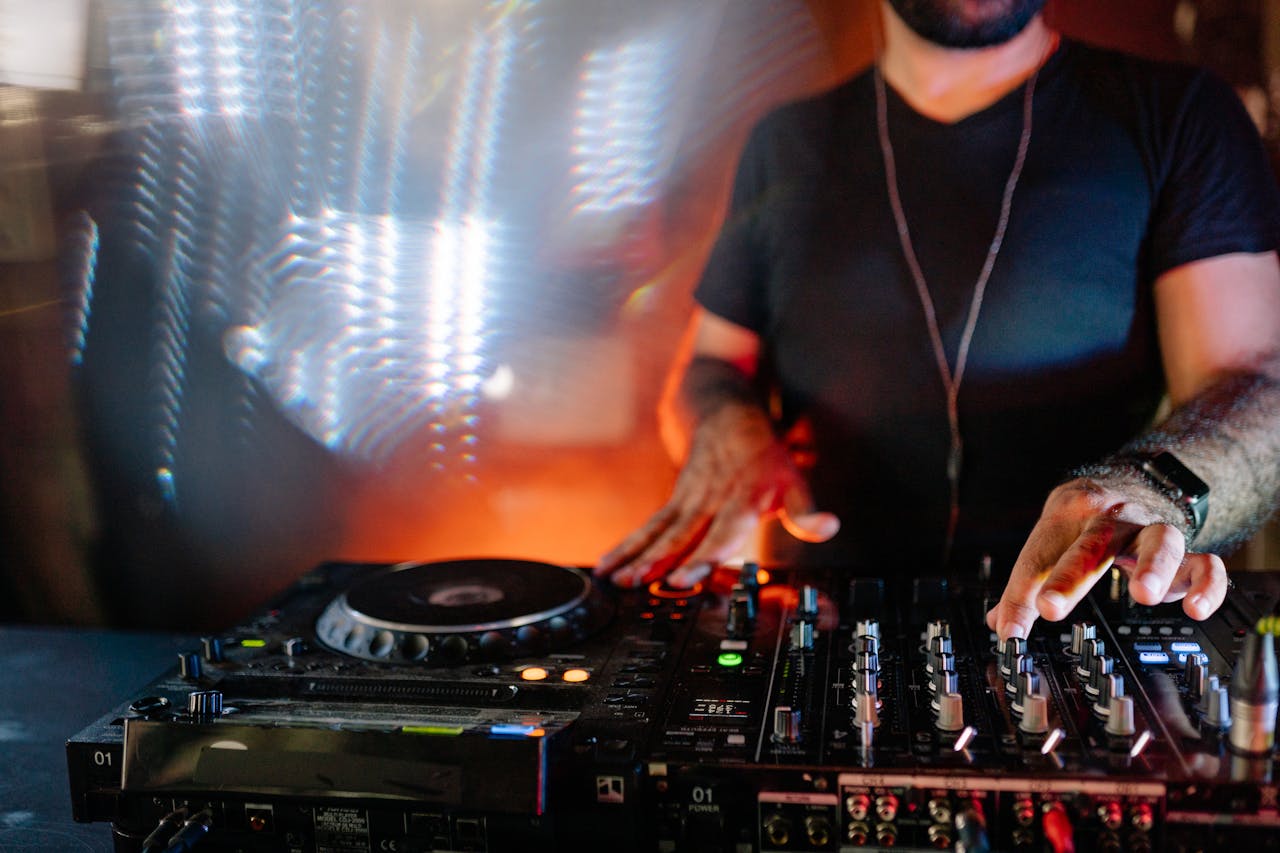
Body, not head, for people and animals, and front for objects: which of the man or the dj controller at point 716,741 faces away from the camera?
the dj controller

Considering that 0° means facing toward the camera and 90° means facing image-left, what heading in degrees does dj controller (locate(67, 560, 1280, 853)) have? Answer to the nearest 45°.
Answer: approximately 180°

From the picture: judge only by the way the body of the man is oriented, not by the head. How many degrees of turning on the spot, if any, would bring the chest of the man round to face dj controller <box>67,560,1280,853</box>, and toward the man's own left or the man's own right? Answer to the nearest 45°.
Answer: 0° — they already face it

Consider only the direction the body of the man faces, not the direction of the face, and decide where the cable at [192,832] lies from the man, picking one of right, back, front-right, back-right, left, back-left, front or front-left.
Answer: front-right

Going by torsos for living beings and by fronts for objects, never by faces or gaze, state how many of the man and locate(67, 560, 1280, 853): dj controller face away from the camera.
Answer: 1

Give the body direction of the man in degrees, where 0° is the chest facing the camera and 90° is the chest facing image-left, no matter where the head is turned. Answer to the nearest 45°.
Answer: approximately 0°

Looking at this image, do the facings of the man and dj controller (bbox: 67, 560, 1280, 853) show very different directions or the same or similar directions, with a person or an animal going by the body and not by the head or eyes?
very different directions

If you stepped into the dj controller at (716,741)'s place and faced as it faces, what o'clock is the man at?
The man is roughly at 1 o'clock from the dj controller.

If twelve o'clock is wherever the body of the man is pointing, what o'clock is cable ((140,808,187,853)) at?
The cable is roughly at 1 o'clock from the man.
